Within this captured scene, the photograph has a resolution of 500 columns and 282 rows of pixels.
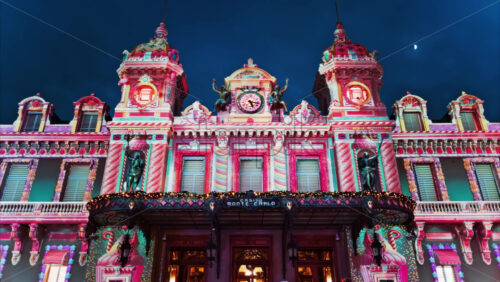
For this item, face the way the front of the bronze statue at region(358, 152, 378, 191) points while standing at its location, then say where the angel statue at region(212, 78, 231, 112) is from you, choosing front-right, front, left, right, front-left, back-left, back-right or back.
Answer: right

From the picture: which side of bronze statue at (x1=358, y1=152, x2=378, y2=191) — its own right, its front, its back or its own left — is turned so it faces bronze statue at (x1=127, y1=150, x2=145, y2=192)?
right
